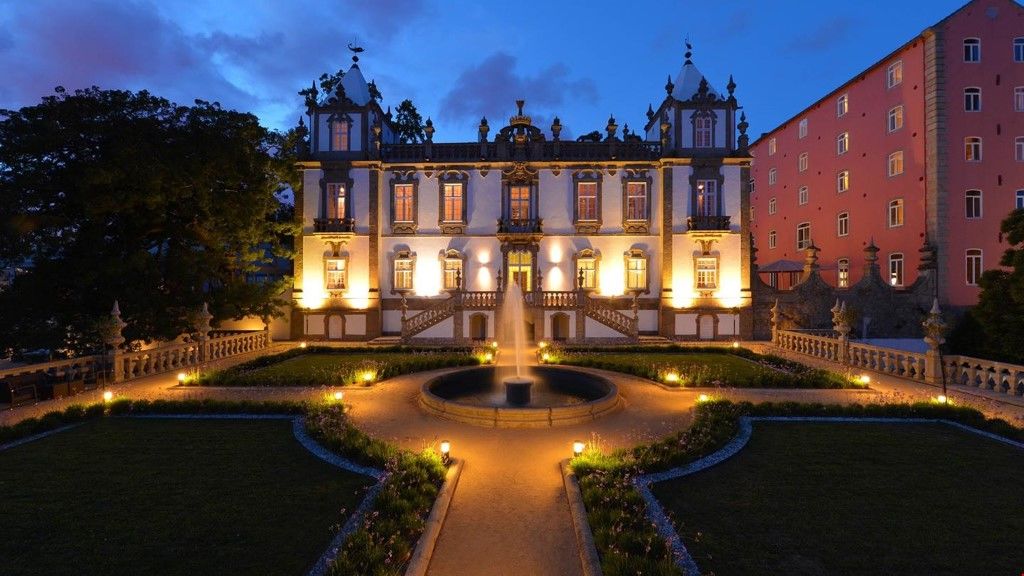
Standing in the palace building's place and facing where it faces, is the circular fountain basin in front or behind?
in front

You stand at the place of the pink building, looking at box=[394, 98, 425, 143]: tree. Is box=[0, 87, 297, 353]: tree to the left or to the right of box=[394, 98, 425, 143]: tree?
left

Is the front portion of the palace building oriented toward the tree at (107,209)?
no

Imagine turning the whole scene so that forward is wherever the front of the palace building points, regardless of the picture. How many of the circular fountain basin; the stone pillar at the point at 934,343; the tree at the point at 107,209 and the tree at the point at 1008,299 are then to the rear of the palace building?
0

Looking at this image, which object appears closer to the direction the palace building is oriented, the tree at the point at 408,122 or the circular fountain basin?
the circular fountain basin

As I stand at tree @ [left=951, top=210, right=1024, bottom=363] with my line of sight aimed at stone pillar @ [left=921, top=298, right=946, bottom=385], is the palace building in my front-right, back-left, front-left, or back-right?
front-right

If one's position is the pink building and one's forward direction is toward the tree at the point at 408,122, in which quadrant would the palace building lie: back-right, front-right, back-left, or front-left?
front-left

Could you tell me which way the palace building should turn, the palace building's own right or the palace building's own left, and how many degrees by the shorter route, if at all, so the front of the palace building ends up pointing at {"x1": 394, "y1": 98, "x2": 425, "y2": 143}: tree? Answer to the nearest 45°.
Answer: approximately 135° to the palace building's own right

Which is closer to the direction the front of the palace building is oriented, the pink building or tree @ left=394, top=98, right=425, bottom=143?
the pink building

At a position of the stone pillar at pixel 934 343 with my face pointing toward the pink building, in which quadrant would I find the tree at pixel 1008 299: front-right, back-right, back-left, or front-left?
front-right

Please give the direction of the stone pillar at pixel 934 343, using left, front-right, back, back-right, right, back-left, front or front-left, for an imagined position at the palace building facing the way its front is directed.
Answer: front-left

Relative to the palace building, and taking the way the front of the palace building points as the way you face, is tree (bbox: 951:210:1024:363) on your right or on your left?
on your left

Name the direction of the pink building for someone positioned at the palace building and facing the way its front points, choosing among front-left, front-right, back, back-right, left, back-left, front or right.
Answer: left

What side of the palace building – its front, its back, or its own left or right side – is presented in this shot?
front
